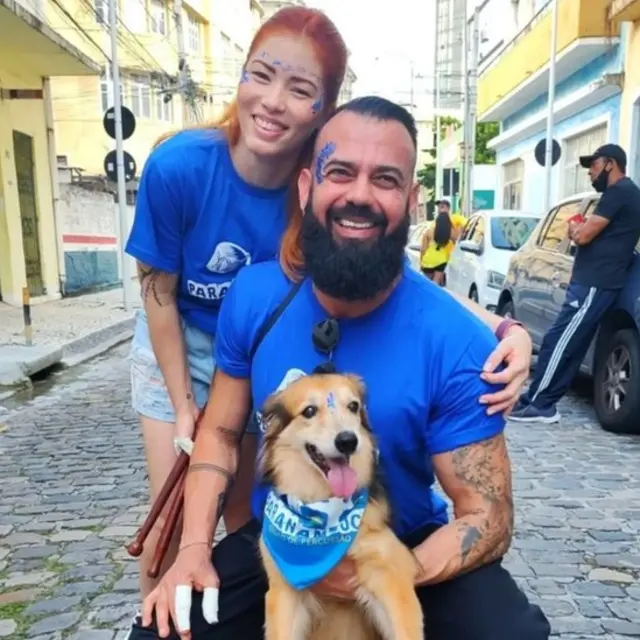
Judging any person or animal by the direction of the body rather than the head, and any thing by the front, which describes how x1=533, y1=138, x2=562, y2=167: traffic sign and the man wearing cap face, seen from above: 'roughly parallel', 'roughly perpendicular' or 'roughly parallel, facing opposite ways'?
roughly perpendicular

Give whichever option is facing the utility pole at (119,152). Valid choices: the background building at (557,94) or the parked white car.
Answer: the background building

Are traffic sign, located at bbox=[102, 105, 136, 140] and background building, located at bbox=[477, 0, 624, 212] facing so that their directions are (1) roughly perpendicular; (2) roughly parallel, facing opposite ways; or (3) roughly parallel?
roughly perpendicular

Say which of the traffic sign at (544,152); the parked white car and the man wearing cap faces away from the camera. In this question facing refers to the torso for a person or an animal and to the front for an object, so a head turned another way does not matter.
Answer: the traffic sign

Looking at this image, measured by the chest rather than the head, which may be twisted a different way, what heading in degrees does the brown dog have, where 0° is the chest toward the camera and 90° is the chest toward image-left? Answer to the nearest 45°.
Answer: approximately 0°

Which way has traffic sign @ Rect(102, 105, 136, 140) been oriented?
away from the camera

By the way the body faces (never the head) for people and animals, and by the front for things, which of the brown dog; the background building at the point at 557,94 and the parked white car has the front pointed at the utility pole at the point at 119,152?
the background building

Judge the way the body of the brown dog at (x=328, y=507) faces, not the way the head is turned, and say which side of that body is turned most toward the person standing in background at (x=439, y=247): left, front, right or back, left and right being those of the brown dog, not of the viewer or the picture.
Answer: back

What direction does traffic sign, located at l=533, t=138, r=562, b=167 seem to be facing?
away from the camera

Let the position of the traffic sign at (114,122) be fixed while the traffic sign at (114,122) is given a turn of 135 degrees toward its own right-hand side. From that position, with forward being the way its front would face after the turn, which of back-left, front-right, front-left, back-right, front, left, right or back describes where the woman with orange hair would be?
front-right

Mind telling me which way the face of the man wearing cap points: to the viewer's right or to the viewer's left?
to the viewer's left
